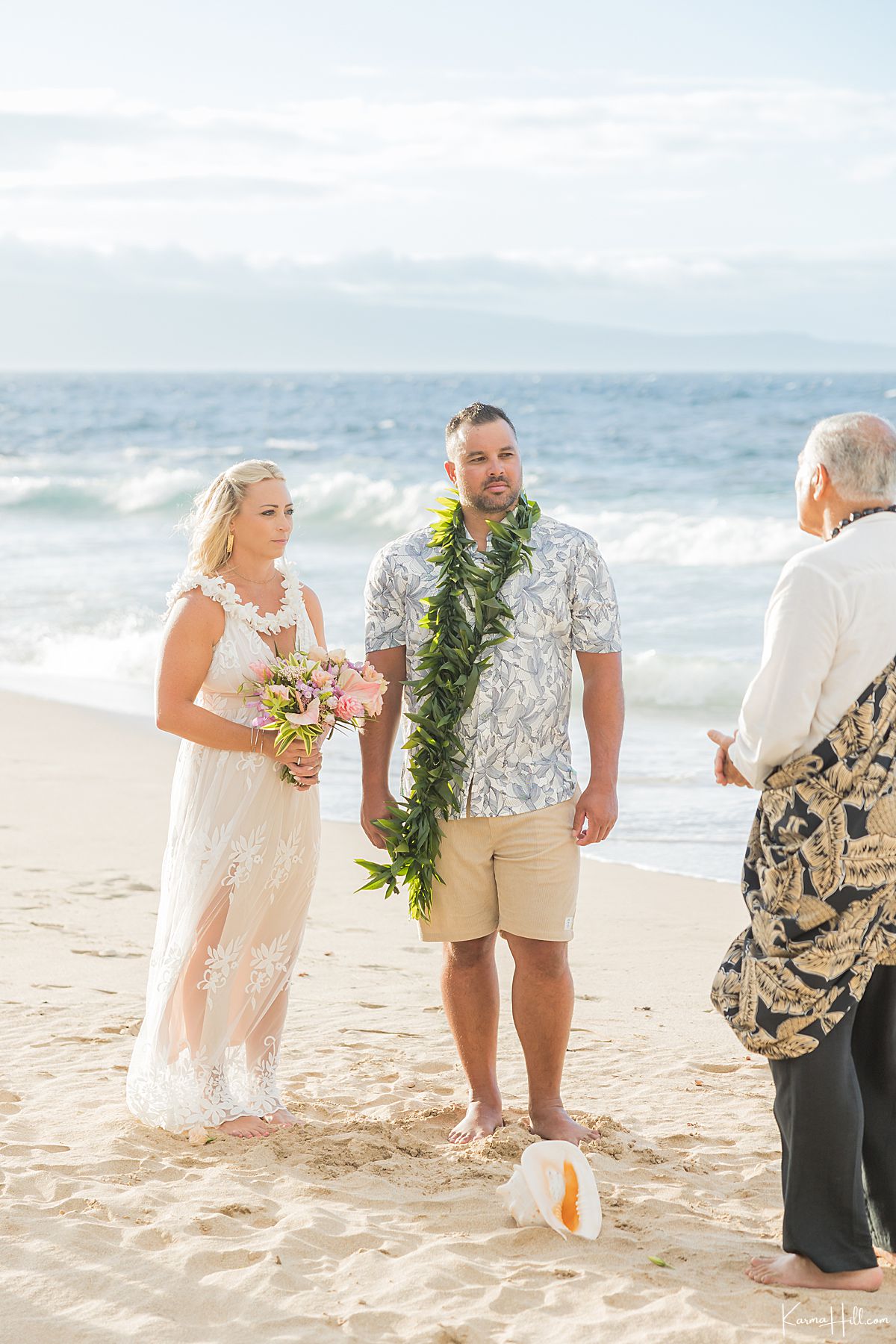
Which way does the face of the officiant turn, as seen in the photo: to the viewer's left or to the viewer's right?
to the viewer's left

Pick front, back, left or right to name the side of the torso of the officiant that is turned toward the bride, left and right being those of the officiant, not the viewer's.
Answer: front

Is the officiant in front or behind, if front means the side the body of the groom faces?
in front

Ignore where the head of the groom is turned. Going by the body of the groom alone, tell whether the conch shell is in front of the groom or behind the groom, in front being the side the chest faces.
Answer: in front

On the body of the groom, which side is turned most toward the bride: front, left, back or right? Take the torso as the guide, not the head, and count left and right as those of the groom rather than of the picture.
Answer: right

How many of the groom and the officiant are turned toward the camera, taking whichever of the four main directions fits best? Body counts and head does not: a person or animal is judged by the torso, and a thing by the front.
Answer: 1

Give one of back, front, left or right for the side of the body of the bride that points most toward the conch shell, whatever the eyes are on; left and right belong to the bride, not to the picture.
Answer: front

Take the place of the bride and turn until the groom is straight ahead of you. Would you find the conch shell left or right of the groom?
right

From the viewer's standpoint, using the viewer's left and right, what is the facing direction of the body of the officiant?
facing away from the viewer and to the left of the viewer

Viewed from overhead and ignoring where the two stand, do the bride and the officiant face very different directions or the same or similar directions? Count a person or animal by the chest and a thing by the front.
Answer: very different directions

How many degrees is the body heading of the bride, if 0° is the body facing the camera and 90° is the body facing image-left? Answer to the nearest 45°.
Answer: approximately 315°
